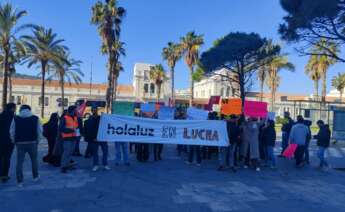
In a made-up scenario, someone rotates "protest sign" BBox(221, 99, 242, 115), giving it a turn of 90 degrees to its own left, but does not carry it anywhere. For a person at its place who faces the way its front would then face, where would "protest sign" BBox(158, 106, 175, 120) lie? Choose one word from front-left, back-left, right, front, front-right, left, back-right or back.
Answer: back-right

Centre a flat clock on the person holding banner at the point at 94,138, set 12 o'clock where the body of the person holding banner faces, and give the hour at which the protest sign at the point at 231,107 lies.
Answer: The protest sign is roughly at 9 o'clock from the person holding banner.

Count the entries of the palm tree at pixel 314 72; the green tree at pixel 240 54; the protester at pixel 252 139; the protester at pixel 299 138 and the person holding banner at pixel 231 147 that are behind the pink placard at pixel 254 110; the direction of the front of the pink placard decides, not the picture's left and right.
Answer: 2

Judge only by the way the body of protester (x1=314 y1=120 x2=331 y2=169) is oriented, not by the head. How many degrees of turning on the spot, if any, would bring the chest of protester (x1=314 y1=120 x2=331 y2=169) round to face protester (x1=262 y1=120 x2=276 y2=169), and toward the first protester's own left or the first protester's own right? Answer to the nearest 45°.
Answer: approximately 45° to the first protester's own left

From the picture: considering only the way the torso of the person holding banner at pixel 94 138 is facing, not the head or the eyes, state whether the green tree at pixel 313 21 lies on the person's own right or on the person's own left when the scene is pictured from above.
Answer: on the person's own left

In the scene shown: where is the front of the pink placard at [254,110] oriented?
toward the camera

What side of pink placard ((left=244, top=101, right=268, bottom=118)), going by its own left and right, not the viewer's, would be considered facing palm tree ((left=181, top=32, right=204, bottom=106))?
back

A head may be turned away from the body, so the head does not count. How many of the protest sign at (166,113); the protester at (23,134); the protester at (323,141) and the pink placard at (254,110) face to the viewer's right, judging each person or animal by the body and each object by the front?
0

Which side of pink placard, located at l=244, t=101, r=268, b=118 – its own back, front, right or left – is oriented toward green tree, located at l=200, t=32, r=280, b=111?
back

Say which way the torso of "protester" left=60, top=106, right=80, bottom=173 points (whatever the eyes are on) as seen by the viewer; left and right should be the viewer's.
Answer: facing the viewer and to the right of the viewer

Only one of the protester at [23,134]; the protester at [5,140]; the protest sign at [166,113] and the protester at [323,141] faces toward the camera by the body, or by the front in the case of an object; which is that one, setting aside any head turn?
the protest sign

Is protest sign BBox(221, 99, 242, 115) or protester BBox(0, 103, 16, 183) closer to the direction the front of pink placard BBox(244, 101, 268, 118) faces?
the protester

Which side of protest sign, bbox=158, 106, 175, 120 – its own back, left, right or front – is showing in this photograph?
front
